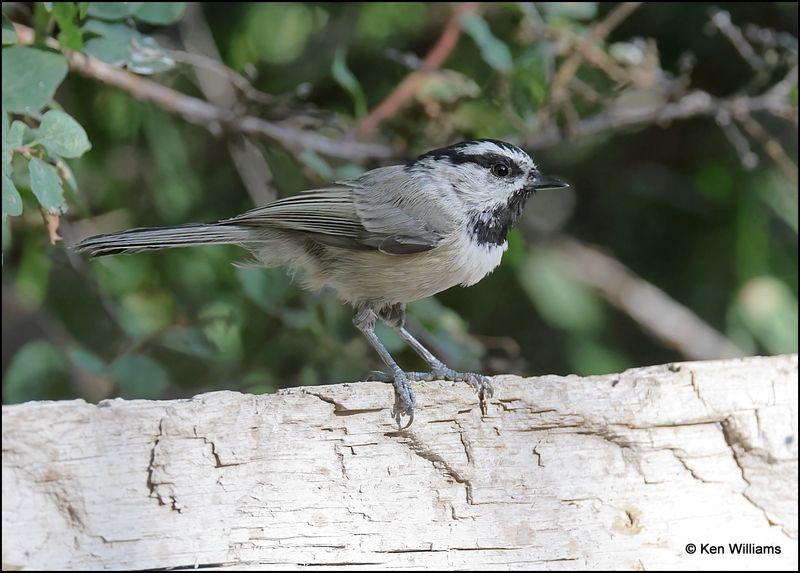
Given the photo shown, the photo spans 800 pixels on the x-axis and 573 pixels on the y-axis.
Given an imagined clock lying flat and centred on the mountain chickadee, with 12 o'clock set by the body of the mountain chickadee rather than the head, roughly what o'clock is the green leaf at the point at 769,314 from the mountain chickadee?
The green leaf is roughly at 11 o'clock from the mountain chickadee.

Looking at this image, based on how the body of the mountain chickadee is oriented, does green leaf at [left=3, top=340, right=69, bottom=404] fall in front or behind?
behind

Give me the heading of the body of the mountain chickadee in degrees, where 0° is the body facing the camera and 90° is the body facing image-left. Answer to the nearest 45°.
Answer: approximately 270°

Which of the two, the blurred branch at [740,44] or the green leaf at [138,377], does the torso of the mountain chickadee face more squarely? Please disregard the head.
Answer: the blurred branch

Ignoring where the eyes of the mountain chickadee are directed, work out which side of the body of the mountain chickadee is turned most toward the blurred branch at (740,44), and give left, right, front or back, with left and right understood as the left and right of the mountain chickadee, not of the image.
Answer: left

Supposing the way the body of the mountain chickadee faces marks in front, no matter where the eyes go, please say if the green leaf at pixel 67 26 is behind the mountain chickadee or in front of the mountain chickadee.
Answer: behind

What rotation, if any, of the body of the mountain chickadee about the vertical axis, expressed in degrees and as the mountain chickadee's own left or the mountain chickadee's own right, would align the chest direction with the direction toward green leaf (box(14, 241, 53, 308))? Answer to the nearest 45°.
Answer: approximately 135° to the mountain chickadee's own left

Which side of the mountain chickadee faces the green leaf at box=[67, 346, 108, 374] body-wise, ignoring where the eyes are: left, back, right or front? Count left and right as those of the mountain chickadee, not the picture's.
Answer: left

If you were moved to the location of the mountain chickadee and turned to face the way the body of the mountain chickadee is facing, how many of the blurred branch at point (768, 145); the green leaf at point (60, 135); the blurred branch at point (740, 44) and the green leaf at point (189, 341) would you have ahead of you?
2
